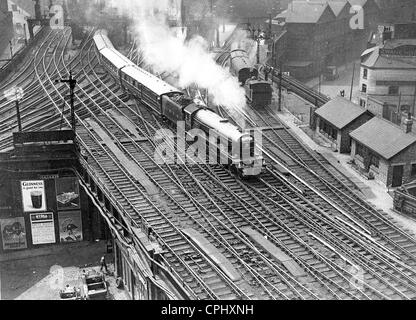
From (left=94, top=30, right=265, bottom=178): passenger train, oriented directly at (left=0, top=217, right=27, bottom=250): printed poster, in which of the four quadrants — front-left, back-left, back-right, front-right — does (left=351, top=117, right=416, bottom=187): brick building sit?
back-left

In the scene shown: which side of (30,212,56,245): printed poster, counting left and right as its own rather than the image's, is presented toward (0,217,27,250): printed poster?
right

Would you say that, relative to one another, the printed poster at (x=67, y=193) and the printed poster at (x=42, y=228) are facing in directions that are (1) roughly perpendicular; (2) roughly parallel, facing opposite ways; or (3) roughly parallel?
roughly parallel

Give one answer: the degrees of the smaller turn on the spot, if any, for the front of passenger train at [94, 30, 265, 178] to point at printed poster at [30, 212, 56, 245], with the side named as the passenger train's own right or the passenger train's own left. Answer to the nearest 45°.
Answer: approximately 90° to the passenger train's own right

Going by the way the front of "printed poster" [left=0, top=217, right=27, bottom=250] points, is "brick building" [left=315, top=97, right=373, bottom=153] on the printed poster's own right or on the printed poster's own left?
on the printed poster's own left

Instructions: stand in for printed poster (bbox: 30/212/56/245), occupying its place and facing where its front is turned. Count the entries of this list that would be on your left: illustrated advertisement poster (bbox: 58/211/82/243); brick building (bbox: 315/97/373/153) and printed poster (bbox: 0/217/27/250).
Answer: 2

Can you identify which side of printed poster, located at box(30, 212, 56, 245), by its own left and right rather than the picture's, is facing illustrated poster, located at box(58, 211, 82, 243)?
left

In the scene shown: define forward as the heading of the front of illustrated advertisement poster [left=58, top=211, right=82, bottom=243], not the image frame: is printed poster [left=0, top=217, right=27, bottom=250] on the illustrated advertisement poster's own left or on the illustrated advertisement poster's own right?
on the illustrated advertisement poster's own right

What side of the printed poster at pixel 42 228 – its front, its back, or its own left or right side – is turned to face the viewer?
front

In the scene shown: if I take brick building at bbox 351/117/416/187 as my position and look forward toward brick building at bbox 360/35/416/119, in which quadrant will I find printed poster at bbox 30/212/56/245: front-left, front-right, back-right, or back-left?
back-left

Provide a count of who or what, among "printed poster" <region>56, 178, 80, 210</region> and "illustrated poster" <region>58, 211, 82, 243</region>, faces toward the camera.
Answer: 2

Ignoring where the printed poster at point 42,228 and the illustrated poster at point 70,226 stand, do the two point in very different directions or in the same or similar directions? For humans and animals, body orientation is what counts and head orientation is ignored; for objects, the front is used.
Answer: same or similar directions

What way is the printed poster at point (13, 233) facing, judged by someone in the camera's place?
facing the viewer

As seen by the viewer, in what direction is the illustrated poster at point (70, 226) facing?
toward the camera

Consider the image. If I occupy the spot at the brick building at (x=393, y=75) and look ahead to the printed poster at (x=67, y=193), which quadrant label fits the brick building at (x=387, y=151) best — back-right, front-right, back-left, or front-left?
front-left

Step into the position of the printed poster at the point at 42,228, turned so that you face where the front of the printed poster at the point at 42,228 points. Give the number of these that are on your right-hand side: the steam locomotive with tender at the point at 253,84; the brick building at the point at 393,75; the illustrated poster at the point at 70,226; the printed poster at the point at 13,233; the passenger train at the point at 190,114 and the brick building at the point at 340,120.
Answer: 1

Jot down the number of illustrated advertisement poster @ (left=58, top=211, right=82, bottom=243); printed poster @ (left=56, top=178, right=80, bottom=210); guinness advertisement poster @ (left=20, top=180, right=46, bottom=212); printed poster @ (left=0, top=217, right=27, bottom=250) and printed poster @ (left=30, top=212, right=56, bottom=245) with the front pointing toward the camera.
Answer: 5

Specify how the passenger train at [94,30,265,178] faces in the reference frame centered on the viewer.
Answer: facing the viewer and to the right of the viewer
